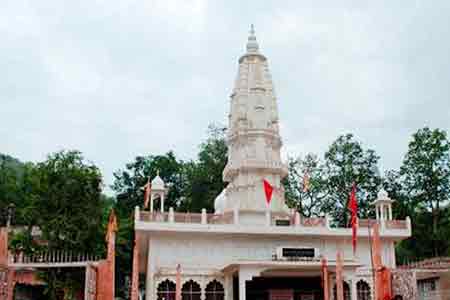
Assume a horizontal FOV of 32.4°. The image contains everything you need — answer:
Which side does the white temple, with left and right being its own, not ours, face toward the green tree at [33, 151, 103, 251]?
right

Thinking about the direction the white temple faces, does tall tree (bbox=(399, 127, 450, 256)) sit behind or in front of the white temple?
behind

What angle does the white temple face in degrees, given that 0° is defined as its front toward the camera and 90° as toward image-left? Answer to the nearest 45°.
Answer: approximately 0°

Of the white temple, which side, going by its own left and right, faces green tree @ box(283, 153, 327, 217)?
back

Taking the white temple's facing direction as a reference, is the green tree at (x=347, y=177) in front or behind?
behind
